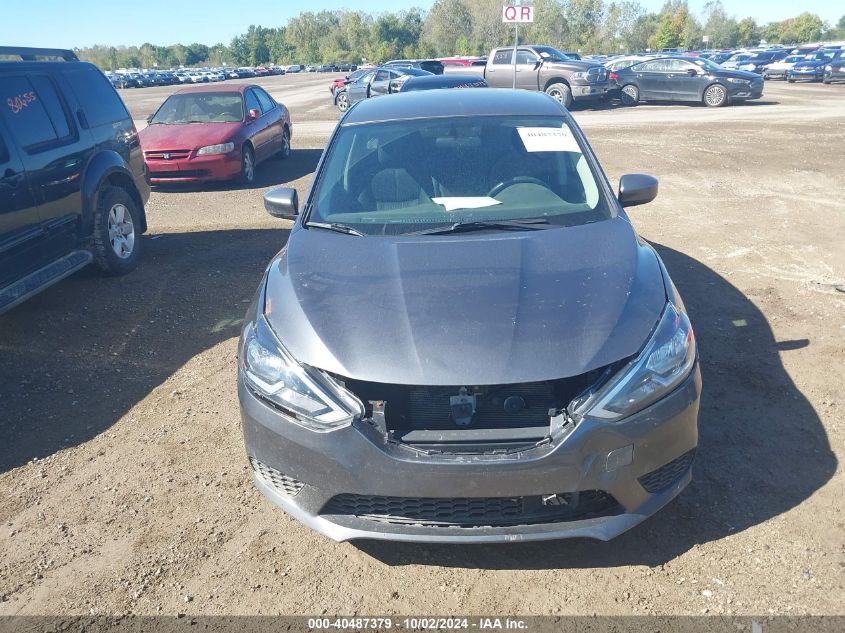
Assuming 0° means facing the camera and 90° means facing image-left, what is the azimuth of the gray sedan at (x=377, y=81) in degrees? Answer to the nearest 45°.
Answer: approximately 45°

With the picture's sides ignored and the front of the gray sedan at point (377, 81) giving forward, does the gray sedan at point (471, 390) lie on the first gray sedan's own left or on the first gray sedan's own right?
on the first gray sedan's own left

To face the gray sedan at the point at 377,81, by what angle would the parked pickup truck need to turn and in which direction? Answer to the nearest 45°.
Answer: approximately 135° to its right

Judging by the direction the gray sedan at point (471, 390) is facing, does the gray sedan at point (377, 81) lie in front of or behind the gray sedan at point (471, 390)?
behind

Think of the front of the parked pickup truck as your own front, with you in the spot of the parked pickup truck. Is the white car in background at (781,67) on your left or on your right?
on your left

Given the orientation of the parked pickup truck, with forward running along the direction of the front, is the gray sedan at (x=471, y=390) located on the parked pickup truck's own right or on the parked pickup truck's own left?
on the parked pickup truck's own right

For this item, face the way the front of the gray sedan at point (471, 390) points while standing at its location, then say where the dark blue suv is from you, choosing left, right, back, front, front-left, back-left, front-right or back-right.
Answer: back-right

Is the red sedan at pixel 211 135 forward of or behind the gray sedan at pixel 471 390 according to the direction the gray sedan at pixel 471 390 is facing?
behind

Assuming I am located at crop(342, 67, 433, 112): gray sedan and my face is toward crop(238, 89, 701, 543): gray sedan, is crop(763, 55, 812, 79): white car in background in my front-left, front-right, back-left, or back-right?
back-left
